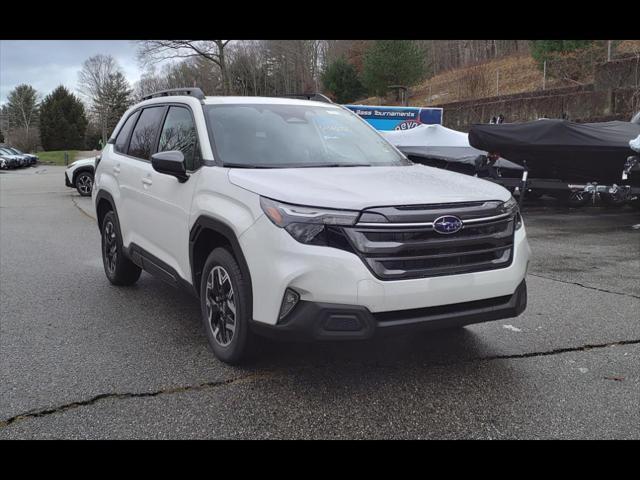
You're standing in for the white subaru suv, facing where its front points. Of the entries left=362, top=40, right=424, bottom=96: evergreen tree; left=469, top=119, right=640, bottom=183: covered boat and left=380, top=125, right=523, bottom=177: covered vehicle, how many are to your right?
0

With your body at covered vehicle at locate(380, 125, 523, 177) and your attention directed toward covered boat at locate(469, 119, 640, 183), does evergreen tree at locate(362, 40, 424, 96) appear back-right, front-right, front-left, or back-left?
back-left

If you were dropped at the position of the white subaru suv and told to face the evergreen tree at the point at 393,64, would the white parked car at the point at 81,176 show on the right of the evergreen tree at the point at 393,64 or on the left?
left

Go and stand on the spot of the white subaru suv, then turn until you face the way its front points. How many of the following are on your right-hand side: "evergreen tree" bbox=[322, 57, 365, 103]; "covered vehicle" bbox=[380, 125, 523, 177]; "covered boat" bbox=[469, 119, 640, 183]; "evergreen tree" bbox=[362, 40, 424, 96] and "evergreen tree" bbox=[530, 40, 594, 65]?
0

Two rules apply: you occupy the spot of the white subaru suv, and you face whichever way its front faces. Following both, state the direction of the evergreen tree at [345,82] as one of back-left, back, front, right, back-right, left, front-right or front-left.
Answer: back-left

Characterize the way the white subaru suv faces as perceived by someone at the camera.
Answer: facing the viewer and to the right of the viewer

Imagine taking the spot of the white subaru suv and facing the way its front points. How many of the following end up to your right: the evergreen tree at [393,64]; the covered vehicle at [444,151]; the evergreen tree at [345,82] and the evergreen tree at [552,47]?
0

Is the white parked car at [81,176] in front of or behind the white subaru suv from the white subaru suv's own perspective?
behind

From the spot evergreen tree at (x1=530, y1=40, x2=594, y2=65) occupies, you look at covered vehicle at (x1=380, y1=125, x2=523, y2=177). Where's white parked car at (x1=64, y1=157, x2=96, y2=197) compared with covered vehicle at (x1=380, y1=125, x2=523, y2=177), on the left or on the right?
right

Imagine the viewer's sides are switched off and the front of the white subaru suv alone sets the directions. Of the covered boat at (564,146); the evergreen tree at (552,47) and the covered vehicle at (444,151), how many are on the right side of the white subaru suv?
0

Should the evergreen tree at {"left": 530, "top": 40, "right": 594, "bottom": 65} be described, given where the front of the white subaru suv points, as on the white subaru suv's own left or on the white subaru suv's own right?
on the white subaru suv's own left

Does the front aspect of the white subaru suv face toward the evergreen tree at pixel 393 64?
no

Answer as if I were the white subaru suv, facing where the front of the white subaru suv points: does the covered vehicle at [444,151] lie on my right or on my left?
on my left

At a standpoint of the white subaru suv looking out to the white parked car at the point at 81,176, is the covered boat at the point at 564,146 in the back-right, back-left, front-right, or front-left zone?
front-right

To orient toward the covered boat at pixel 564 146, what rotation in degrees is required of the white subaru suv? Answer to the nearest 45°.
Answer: approximately 90° to its left

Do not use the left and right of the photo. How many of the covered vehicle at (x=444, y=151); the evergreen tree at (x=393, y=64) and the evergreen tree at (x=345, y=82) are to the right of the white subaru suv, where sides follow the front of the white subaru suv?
0
